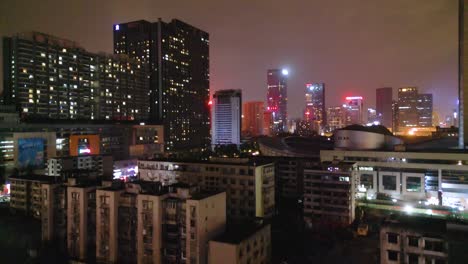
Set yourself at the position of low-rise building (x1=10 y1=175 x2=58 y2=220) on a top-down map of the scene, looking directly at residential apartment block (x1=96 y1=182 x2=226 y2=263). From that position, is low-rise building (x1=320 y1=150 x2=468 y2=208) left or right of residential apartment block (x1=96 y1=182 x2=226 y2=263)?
left

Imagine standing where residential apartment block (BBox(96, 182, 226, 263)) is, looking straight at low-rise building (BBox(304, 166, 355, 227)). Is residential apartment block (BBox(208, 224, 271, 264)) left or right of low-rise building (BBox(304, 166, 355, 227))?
right

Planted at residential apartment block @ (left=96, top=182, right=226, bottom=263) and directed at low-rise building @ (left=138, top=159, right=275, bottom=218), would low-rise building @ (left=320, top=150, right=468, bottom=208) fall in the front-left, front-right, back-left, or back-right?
front-right

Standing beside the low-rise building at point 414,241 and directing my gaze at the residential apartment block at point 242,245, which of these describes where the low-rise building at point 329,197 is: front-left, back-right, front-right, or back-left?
front-right

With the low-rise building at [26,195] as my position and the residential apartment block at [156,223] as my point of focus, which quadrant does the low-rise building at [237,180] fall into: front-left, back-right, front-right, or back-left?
front-left

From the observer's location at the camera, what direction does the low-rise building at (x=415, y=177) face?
facing the viewer and to the left of the viewer

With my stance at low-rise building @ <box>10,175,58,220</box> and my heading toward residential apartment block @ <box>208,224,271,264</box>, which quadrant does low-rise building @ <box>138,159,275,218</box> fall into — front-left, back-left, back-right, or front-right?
front-left

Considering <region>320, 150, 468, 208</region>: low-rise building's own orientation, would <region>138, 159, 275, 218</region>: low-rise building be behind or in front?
in front

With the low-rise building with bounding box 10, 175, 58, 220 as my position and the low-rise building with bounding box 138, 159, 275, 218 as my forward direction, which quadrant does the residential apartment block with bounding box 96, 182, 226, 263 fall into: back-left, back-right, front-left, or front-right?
front-right

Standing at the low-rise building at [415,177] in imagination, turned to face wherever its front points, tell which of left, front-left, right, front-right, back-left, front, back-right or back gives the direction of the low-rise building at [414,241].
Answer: front-left
